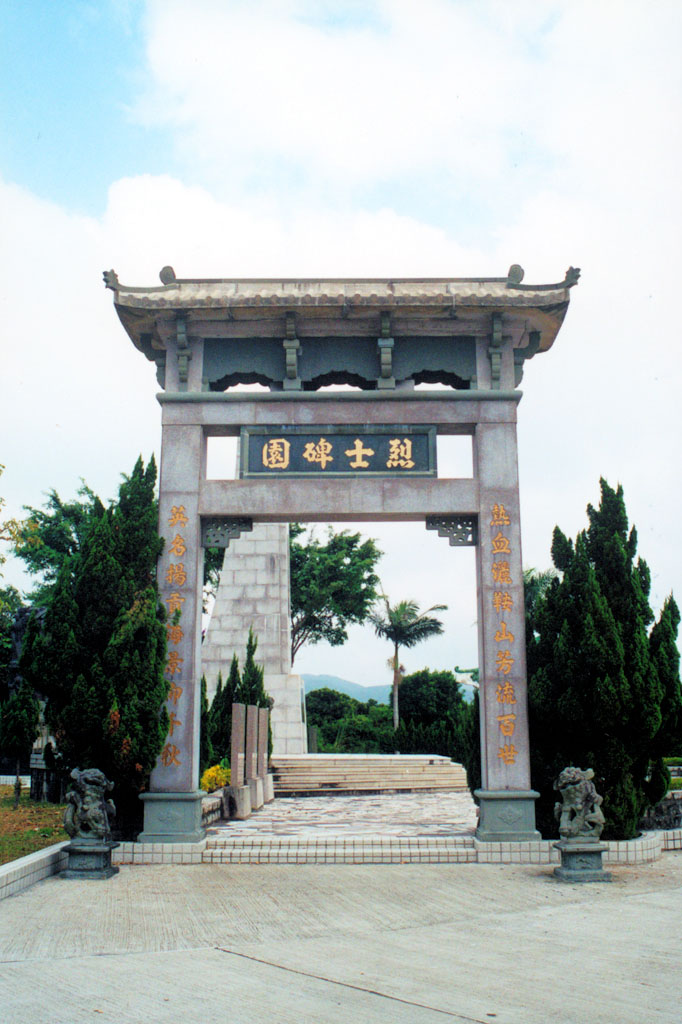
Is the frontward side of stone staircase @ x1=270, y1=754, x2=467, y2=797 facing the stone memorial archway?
yes

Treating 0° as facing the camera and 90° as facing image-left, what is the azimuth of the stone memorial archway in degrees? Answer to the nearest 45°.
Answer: approximately 0°

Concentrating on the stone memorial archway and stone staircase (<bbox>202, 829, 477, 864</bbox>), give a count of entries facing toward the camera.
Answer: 2

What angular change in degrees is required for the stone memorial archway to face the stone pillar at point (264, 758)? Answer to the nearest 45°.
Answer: approximately 180°

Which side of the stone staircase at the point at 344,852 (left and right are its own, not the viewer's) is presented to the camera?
front

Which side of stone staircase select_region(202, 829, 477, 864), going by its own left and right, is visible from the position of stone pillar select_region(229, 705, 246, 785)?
back

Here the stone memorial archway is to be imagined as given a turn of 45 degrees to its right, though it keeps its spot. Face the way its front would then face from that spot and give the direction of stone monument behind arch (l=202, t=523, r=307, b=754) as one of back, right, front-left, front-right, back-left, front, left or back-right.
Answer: back-right

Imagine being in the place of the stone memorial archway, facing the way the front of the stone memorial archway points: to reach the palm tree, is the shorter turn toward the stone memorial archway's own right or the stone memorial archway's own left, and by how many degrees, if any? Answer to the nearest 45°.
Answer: approximately 180°

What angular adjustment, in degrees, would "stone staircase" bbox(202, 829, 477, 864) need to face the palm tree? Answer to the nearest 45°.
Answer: approximately 180°

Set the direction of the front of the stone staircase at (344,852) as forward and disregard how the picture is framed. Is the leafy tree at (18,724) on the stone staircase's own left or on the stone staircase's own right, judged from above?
on the stone staircase's own right

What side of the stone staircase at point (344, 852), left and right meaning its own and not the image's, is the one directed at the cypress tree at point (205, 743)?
back

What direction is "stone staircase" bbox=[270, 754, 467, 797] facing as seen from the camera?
toward the camera
